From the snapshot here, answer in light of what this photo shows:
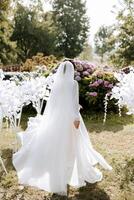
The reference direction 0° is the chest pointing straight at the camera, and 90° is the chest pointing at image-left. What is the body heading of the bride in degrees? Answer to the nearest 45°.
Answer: approximately 180°

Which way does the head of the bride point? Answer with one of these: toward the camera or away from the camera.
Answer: away from the camera

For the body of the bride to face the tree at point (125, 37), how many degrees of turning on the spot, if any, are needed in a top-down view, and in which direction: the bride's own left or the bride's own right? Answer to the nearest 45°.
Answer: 0° — they already face it

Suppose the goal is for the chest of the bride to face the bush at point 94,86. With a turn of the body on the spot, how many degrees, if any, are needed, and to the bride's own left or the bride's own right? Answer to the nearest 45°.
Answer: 0° — they already face it

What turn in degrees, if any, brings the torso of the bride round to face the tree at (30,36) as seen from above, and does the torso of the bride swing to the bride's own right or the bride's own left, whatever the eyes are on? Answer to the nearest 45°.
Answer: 0° — they already face it

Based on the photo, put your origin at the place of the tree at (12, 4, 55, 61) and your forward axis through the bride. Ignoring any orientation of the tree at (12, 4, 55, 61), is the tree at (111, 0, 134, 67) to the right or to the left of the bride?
left
